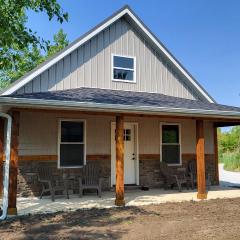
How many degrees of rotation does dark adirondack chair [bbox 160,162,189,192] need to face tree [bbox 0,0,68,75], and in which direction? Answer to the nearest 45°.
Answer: approximately 90° to its right

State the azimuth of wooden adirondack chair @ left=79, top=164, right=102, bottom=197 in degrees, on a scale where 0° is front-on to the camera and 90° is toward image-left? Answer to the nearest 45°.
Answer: approximately 0°

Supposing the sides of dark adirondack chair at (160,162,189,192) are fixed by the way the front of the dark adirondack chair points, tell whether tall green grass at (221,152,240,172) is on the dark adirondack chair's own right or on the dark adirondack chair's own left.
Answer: on the dark adirondack chair's own left

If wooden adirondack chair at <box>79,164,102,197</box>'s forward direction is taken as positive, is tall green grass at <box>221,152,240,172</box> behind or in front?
behind

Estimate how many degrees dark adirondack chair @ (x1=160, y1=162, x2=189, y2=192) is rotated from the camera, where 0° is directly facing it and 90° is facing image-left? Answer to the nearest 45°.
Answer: approximately 315°

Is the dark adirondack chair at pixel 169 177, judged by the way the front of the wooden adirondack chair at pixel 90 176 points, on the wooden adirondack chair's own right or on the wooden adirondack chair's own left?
on the wooden adirondack chair's own left

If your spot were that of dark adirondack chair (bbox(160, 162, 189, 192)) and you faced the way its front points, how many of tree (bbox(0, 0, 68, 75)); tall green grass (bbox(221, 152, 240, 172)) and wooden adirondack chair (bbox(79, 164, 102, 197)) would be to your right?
2

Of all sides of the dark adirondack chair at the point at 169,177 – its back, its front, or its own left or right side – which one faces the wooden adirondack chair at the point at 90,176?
right

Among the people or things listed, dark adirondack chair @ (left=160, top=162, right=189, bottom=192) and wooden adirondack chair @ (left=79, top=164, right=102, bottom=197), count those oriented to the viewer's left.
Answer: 0
